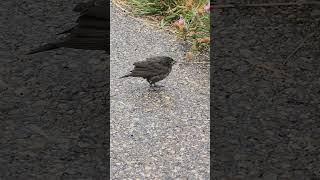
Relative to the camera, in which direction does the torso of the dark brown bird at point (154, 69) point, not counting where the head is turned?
to the viewer's right
